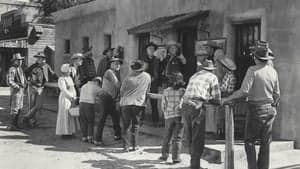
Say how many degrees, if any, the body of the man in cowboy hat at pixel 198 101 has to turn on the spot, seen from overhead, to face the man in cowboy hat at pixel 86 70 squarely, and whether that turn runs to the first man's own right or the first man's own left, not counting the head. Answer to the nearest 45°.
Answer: approximately 90° to the first man's own left

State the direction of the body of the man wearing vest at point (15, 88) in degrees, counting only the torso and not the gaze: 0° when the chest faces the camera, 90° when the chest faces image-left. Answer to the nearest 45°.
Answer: approximately 315°

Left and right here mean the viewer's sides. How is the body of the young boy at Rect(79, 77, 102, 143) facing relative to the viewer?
facing away from the viewer and to the right of the viewer

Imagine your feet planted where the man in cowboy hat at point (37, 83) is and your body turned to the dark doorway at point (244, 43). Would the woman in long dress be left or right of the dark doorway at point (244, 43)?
right

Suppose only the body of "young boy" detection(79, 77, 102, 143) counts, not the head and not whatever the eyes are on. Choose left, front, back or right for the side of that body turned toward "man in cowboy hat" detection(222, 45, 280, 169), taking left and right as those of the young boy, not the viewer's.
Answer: right

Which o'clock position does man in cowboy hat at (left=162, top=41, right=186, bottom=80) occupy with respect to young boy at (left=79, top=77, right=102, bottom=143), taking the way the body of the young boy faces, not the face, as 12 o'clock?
The man in cowboy hat is roughly at 1 o'clock from the young boy.

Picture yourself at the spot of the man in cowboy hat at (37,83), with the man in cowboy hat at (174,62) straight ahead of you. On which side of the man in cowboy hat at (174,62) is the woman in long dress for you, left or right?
right

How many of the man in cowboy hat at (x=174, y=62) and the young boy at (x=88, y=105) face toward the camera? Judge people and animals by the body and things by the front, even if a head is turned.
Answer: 1

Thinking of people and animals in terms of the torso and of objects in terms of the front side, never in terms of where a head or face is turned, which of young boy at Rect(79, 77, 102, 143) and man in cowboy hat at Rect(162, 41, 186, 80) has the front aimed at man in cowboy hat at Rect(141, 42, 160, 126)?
the young boy

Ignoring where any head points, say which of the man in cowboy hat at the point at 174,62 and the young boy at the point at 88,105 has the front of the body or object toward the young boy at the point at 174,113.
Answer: the man in cowboy hat
